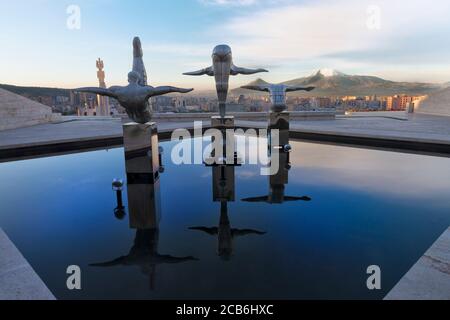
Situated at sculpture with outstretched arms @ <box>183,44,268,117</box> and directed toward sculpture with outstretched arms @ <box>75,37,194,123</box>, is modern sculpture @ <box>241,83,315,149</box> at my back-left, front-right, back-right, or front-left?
back-left

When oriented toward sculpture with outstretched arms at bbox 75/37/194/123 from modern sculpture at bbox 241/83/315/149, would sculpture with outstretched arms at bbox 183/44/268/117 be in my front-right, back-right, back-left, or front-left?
front-right

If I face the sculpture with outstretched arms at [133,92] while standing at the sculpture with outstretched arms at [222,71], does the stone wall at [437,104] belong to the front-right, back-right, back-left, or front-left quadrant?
back-left
